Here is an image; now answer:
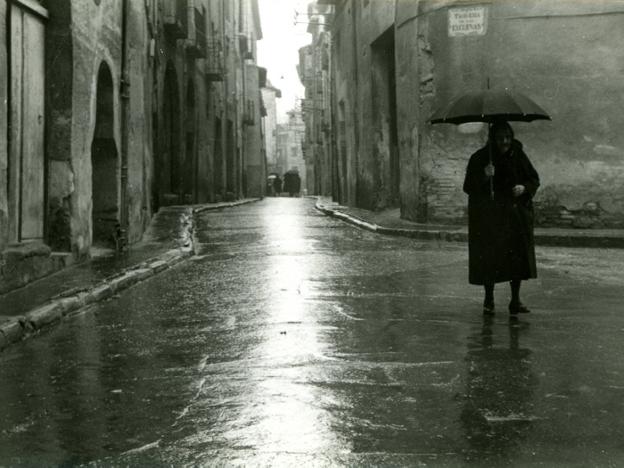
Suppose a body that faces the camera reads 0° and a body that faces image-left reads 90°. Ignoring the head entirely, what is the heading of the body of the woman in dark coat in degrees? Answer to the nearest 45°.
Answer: approximately 0°
